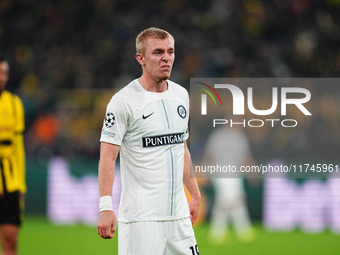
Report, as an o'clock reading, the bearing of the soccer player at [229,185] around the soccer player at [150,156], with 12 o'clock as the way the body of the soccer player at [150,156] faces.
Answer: the soccer player at [229,185] is roughly at 8 o'clock from the soccer player at [150,156].

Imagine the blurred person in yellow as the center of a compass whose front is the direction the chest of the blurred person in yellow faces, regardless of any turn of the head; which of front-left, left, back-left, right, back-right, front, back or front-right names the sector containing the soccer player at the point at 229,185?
back-left

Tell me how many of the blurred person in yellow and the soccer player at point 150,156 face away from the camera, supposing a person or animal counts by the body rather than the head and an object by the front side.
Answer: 0

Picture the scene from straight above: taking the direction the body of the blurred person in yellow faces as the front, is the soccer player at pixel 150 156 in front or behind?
in front
